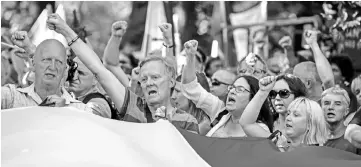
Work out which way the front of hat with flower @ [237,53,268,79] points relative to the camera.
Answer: toward the camera

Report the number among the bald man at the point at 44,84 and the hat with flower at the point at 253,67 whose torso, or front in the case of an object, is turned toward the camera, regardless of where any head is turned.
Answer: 2

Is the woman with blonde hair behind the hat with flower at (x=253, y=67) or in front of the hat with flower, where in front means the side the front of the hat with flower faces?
in front

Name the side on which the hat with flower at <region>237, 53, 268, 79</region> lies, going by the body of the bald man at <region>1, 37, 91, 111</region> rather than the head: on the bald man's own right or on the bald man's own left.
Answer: on the bald man's own left

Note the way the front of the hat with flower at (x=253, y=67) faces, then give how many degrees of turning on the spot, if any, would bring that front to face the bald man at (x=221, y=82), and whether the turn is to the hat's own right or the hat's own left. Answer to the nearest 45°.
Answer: approximately 90° to the hat's own right

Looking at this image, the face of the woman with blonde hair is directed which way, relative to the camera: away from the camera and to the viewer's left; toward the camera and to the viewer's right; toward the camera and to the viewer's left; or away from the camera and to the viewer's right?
toward the camera and to the viewer's left

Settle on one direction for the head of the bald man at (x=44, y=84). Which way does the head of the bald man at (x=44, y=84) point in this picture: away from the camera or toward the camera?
toward the camera

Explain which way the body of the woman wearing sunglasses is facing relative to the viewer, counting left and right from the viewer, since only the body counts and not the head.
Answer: facing the viewer and to the left of the viewer

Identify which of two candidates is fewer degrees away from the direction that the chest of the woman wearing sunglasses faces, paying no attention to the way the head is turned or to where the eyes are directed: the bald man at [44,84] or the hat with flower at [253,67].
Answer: the bald man
